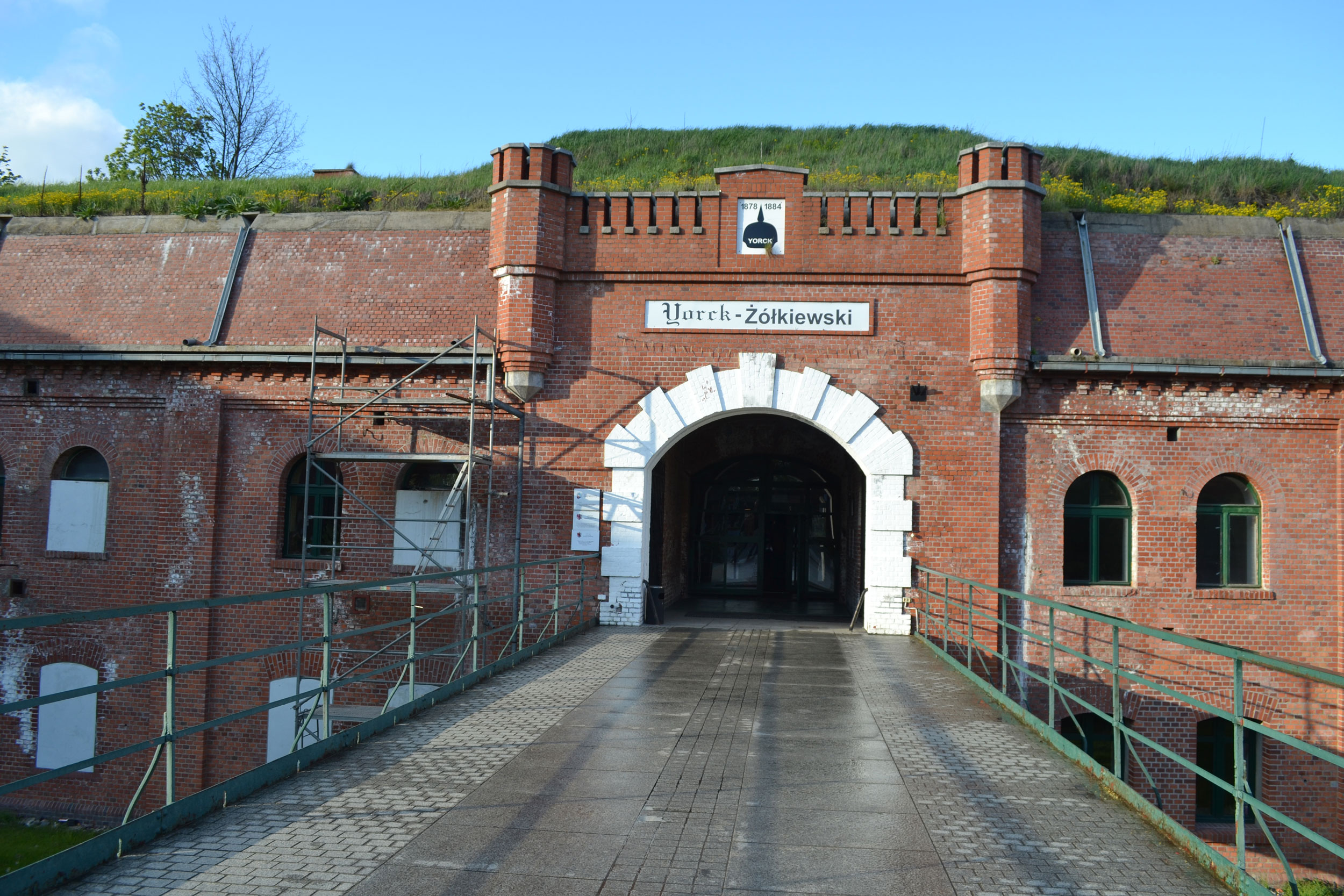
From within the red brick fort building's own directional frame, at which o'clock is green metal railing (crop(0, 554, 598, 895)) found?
The green metal railing is roughly at 1 o'clock from the red brick fort building.

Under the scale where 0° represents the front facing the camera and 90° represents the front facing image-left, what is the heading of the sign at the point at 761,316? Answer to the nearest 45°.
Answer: approximately 0°

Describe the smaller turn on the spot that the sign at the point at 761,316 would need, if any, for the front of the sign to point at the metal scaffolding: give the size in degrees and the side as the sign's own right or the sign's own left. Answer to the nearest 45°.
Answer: approximately 90° to the sign's own right

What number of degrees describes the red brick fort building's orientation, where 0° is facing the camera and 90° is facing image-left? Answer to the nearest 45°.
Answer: approximately 0°

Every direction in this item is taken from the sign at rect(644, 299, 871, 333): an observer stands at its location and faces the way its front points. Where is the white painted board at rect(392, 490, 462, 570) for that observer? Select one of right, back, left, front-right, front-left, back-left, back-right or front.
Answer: right

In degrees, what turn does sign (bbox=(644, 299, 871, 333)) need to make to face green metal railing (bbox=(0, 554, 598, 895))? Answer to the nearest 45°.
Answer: approximately 45° to its right
